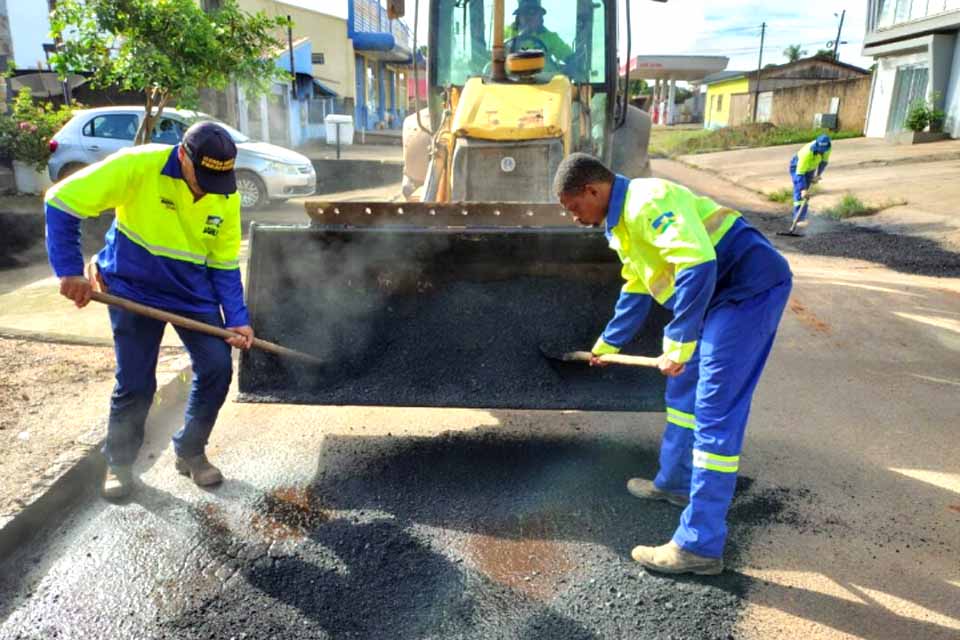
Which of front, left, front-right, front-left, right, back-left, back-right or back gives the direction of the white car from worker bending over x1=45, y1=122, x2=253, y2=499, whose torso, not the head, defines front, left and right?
back-left

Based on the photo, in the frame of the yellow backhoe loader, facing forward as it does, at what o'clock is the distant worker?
The distant worker is roughly at 7 o'clock from the yellow backhoe loader.

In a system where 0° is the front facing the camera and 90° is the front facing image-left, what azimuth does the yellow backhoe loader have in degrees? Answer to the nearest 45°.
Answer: approximately 0°

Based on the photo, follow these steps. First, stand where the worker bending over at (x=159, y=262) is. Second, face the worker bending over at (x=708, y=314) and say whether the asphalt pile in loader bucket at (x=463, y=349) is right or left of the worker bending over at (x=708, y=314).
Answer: left

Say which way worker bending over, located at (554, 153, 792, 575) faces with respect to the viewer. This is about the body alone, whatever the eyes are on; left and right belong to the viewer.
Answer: facing to the left of the viewer

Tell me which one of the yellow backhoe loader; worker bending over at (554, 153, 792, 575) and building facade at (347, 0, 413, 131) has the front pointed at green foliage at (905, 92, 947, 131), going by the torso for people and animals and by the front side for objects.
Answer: the building facade

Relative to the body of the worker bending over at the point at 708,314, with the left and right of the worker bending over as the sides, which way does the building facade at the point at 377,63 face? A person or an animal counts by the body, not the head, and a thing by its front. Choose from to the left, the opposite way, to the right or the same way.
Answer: the opposite way

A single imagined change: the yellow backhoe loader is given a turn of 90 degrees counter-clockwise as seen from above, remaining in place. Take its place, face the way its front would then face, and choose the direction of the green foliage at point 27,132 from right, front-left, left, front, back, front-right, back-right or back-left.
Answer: back-left

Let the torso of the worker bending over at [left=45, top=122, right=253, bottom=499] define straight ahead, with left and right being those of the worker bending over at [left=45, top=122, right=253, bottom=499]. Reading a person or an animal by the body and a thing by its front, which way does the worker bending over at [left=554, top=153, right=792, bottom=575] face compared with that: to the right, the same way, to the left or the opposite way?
the opposite way

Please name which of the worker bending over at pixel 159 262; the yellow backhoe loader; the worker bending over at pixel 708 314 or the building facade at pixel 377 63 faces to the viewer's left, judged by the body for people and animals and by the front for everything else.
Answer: the worker bending over at pixel 708 314
